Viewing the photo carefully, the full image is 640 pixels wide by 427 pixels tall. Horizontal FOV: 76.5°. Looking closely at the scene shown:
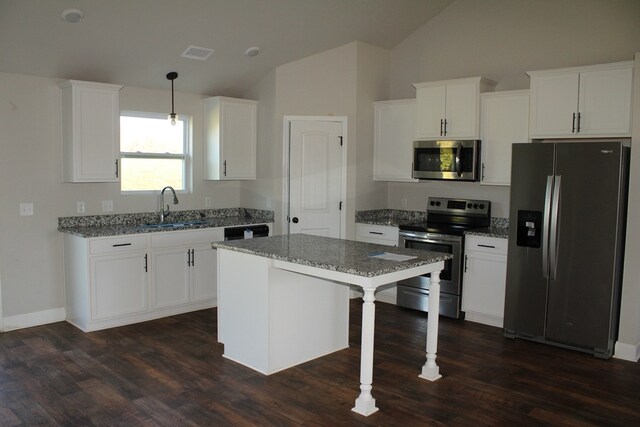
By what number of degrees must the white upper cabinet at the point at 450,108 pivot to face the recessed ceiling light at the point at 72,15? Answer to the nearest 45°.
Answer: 0° — it already faces it

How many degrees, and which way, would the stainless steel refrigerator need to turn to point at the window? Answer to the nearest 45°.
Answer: approximately 45° to its right

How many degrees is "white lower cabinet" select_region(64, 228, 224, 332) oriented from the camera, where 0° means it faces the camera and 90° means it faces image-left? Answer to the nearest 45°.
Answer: approximately 315°

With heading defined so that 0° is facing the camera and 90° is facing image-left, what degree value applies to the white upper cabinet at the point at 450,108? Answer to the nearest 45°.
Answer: approximately 45°

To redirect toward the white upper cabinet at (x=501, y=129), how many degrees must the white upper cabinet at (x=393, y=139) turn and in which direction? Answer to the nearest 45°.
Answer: approximately 90° to its left

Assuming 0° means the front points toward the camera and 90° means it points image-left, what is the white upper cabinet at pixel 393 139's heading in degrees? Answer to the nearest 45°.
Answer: approximately 45°
